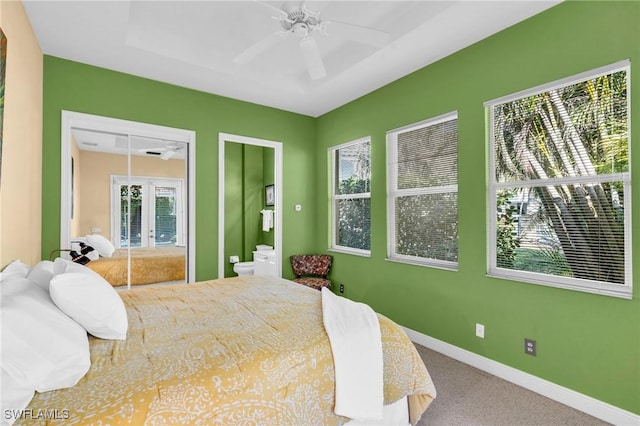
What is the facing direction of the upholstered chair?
toward the camera

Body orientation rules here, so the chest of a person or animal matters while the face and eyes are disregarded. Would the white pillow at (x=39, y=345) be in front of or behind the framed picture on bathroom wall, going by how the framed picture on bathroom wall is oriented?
in front

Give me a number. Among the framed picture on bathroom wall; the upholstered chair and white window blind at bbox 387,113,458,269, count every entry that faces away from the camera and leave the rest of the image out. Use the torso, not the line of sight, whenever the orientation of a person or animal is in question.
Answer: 0

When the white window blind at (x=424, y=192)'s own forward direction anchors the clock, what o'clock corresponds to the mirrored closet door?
The mirrored closet door is roughly at 1 o'clock from the white window blind.

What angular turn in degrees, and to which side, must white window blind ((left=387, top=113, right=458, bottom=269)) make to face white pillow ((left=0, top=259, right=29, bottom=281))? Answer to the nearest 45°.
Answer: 0° — it already faces it

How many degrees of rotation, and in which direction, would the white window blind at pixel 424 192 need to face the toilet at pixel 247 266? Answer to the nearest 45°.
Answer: approximately 45° to its right

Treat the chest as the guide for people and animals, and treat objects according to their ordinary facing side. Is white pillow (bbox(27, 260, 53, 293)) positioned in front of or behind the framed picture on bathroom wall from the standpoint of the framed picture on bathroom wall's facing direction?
in front

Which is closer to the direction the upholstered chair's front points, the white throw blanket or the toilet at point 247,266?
the white throw blanket

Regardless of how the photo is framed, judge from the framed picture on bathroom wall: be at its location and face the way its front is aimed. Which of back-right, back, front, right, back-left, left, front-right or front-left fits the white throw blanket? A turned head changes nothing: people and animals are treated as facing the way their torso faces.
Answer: front-left

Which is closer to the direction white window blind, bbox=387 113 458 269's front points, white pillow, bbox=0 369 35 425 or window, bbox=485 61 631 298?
the white pillow

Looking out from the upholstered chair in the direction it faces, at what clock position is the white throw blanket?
The white throw blanket is roughly at 12 o'clock from the upholstered chair.

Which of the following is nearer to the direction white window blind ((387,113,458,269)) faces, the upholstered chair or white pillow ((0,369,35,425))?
the white pillow
